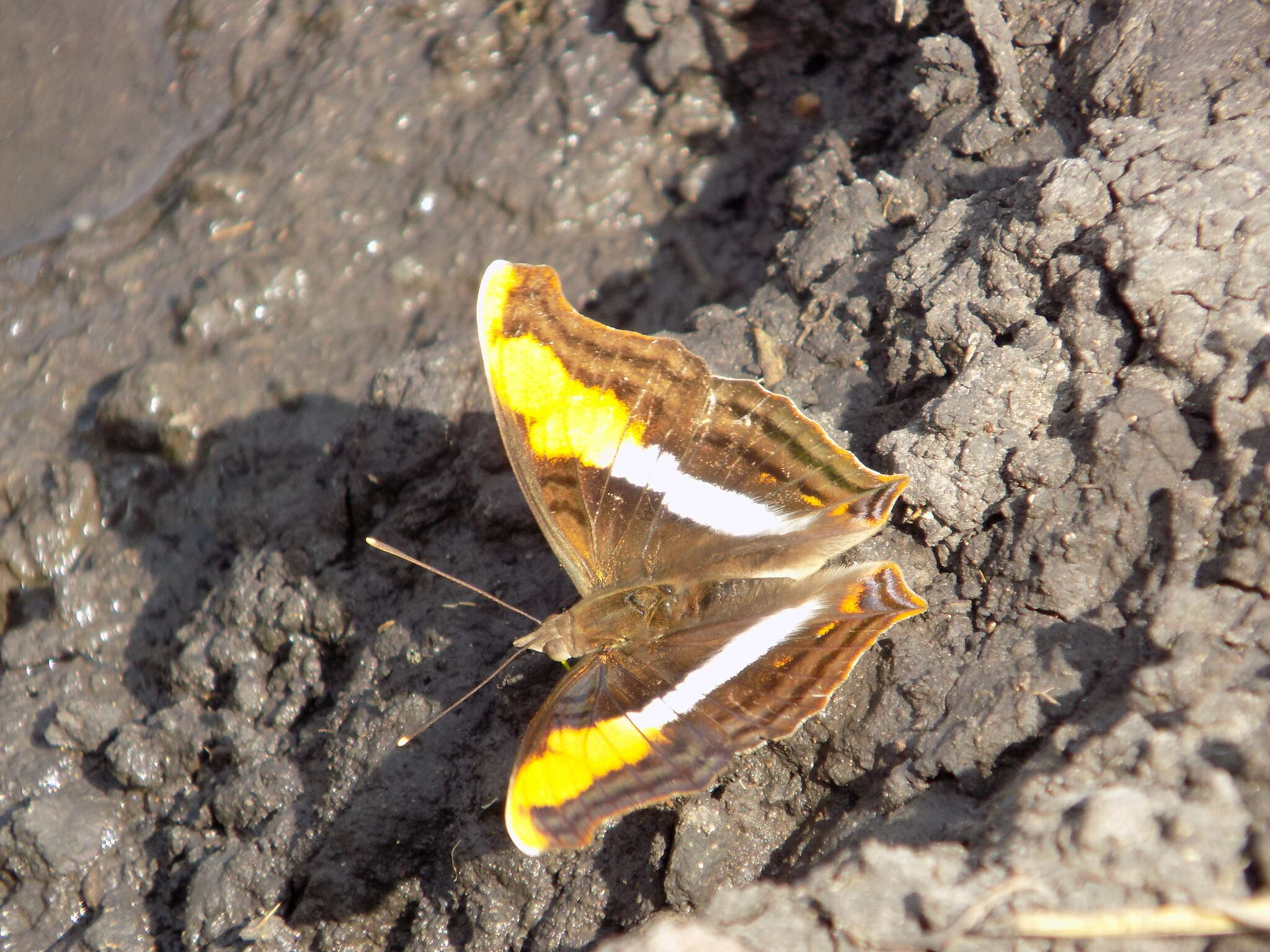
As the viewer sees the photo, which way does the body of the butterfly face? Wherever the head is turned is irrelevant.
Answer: to the viewer's left
